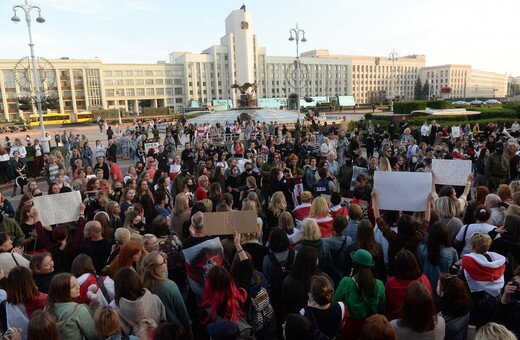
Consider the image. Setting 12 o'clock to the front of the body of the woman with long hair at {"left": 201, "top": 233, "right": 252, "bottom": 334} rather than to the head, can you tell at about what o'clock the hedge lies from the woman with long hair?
The hedge is roughly at 1 o'clock from the woman with long hair.

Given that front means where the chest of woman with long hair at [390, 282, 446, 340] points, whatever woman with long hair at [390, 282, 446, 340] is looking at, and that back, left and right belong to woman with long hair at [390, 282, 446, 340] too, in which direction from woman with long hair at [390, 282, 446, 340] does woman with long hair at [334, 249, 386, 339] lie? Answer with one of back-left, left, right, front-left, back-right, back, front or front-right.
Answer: front-left

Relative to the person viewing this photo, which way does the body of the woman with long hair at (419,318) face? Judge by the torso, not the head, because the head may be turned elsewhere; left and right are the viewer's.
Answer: facing away from the viewer

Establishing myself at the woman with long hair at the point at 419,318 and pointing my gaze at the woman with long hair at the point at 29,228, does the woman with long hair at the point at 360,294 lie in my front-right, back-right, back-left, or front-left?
front-right

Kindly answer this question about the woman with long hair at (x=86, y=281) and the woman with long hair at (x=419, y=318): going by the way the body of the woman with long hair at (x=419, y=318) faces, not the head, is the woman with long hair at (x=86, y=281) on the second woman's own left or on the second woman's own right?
on the second woman's own left

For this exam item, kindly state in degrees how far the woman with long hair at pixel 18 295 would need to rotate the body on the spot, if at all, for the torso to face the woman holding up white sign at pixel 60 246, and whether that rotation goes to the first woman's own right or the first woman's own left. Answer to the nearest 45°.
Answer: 0° — they already face them

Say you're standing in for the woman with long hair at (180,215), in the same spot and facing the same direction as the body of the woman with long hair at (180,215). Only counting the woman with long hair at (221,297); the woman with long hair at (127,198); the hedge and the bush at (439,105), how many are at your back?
1

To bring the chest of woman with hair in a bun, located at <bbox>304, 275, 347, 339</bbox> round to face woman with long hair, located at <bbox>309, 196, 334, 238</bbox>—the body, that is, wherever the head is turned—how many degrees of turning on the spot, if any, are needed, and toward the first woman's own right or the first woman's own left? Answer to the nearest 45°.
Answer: approximately 45° to the first woman's own right

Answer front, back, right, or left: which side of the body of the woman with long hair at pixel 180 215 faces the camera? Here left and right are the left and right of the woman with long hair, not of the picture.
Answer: back

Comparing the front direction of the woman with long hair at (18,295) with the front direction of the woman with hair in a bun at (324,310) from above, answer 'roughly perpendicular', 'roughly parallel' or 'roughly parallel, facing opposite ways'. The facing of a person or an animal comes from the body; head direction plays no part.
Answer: roughly parallel

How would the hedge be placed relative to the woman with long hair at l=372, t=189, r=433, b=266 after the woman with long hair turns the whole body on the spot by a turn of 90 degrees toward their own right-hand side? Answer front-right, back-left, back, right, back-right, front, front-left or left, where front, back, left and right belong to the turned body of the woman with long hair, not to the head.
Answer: left

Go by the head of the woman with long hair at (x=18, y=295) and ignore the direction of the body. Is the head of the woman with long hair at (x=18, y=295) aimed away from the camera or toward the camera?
away from the camera

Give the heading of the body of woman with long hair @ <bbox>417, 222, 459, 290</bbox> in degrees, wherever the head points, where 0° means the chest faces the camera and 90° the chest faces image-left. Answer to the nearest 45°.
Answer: approximately 180°

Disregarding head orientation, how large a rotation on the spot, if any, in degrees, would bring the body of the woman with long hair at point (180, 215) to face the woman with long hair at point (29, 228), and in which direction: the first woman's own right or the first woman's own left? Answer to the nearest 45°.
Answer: approximately 90° to the first woman's own left

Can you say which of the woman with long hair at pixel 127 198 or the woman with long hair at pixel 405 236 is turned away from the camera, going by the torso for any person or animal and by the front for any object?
the woman with long hair at pixel 405 236

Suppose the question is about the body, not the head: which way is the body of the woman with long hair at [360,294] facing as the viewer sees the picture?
away from the camera
